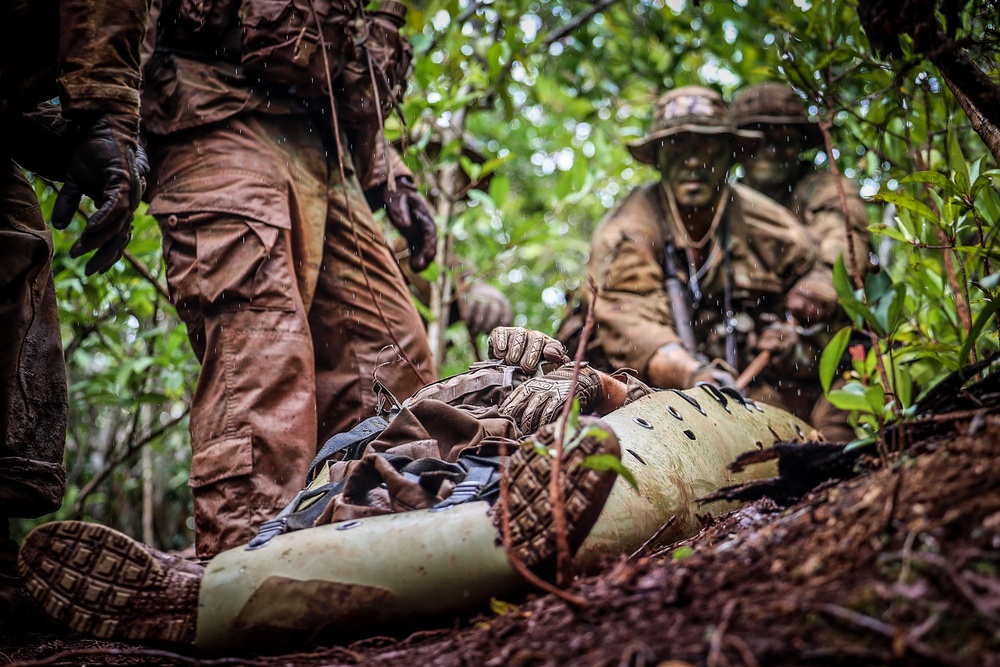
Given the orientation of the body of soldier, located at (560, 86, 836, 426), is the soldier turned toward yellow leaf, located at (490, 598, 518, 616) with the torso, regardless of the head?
yes

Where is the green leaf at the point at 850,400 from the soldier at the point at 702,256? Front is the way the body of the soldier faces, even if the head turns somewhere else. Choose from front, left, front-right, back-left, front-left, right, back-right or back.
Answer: front

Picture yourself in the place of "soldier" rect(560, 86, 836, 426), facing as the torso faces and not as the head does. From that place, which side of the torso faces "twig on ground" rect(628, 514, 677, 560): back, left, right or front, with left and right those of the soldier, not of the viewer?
front

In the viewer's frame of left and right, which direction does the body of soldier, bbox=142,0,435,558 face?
facing the viewer and to the right of the viewer

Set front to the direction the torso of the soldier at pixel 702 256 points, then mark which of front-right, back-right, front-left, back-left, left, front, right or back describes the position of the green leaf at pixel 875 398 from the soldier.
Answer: front

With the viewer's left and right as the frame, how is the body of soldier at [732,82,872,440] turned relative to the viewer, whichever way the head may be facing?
facing the viewer and to the left of the viewer

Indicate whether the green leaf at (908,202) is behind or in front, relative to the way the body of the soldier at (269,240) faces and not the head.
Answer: in front

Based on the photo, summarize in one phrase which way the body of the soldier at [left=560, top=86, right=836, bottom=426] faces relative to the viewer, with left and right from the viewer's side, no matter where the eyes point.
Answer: facing the viewer

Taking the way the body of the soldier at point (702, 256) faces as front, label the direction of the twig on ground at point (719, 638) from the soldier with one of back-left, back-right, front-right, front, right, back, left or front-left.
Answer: front

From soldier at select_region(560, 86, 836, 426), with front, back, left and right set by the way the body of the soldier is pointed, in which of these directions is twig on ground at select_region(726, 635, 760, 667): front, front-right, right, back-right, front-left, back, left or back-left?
front
